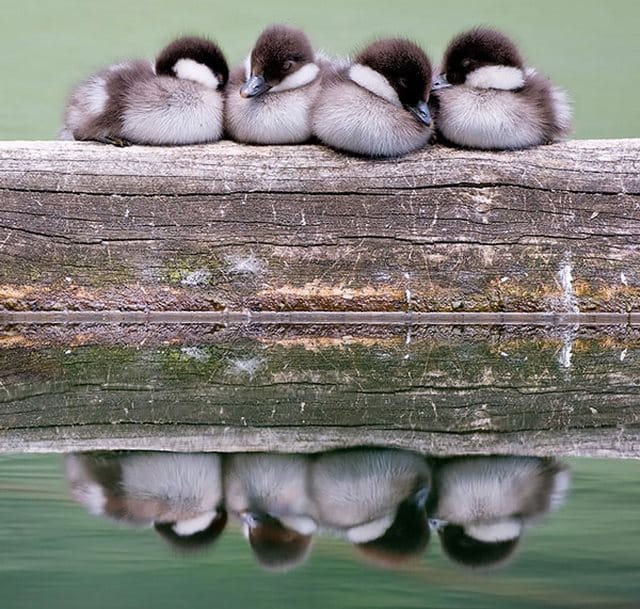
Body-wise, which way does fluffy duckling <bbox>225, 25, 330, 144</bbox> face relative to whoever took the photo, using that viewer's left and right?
facing the viewer and to the left of the viewer

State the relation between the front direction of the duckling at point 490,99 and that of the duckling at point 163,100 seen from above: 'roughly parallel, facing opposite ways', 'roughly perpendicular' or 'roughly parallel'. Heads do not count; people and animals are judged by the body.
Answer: roughly parallel, facing opposite ways

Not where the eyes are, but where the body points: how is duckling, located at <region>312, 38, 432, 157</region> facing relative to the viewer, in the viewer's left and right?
facing the viewer and to the right of the viewer

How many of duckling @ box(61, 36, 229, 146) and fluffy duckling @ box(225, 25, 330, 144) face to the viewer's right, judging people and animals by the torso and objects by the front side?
1

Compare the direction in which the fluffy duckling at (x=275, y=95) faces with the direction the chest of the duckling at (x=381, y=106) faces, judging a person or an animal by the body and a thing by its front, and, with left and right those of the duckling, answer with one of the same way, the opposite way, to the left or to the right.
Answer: to the right

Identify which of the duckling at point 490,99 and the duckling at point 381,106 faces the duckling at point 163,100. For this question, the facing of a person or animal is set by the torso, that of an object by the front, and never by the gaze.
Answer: the duckling at point 490,99

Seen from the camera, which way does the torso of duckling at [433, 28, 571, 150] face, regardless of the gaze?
to the viewer's left

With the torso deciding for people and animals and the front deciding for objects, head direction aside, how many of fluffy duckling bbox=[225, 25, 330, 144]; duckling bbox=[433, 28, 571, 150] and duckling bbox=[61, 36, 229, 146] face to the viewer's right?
1

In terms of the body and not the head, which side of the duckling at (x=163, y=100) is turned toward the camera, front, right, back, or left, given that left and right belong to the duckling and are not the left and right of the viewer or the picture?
right

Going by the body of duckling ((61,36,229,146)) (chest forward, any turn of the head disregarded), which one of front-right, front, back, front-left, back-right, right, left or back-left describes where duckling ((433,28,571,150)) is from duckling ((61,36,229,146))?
front
